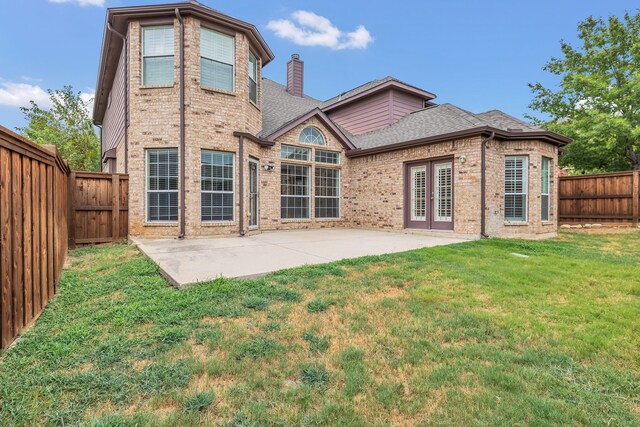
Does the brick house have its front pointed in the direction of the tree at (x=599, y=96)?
no

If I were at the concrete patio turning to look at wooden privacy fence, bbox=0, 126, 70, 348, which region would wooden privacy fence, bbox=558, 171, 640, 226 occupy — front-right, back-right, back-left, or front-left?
back-left

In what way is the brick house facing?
away from the camera

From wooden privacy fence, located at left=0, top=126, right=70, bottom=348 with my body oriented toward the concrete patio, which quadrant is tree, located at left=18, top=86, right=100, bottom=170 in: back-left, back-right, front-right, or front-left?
front-left

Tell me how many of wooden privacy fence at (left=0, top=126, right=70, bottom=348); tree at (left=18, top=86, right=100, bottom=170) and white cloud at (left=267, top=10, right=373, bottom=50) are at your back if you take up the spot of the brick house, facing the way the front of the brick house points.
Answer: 1

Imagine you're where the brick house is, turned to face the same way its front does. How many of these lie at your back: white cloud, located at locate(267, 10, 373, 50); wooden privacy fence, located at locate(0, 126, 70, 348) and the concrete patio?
2

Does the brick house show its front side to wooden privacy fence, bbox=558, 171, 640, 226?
no

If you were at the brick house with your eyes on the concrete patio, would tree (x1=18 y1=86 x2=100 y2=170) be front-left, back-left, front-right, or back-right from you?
back-right

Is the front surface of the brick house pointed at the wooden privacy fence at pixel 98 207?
no

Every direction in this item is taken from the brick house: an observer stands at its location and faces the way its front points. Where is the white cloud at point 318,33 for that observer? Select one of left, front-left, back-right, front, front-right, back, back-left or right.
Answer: front

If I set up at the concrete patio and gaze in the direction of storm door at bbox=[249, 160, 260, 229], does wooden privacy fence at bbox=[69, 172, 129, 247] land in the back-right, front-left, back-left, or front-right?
front-left

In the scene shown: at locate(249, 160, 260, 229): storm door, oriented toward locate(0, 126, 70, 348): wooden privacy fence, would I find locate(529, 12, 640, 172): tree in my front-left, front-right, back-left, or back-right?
back-left
